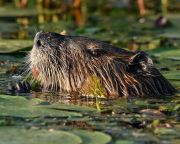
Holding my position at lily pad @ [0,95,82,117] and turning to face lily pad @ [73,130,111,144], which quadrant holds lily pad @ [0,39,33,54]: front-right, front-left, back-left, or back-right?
back-left

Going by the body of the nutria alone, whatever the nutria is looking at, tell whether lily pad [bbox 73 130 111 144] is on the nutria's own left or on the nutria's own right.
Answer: on the nutria's own left

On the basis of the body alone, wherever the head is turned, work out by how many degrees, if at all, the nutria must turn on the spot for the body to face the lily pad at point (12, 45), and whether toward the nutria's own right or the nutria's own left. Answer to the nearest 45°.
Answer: approximately 45° to the nutria's own right

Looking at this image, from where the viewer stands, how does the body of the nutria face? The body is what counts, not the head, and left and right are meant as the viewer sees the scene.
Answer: facing to the left of the viewer

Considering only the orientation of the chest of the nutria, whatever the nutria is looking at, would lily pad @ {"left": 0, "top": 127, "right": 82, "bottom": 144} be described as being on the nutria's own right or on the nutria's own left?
on the nutria's own left
